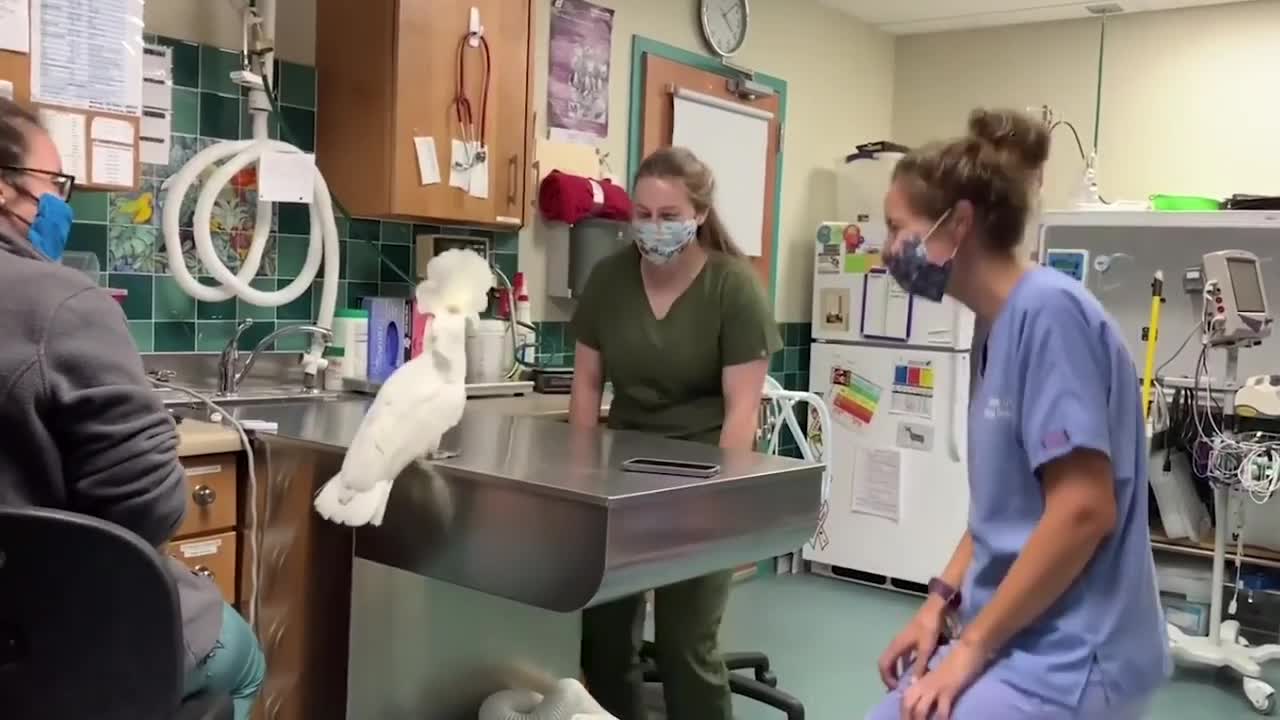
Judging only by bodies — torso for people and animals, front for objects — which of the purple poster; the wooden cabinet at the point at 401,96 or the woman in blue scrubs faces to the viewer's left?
the woman in blue scrubs

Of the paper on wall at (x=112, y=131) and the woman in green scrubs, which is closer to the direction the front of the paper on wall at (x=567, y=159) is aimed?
the woman in green scrubs

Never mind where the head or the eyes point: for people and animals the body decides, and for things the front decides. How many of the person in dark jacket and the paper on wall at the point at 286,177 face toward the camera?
1

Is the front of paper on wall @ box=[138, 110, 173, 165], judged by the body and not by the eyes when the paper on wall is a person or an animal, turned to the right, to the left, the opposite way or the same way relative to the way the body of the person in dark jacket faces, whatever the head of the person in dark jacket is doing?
to the right

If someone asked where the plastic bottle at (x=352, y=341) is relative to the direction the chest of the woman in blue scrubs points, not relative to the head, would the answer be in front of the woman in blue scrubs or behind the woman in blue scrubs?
in front

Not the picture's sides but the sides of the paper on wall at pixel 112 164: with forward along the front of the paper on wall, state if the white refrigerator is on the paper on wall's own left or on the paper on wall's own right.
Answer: on the paper on wall's own left

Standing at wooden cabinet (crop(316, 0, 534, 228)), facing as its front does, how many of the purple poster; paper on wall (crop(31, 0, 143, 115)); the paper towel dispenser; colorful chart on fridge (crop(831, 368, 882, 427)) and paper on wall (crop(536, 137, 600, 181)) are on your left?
4

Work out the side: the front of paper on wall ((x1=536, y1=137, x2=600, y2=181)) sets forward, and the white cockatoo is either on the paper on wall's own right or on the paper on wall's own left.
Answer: on the paper on wall's own right

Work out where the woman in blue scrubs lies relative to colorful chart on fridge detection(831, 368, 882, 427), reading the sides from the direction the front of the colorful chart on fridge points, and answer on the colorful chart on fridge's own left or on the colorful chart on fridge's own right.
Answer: on the colorful chart on fridge's own left

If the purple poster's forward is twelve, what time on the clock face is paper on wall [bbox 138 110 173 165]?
The paper on wall is roughly at 3 o'clock from the purple poster.

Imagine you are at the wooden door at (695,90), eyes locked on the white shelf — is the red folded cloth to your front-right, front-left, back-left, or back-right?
back-right

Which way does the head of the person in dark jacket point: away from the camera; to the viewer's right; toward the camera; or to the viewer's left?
to the viewer's right

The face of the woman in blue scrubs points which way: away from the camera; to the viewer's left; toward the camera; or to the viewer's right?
to the viewer's left
